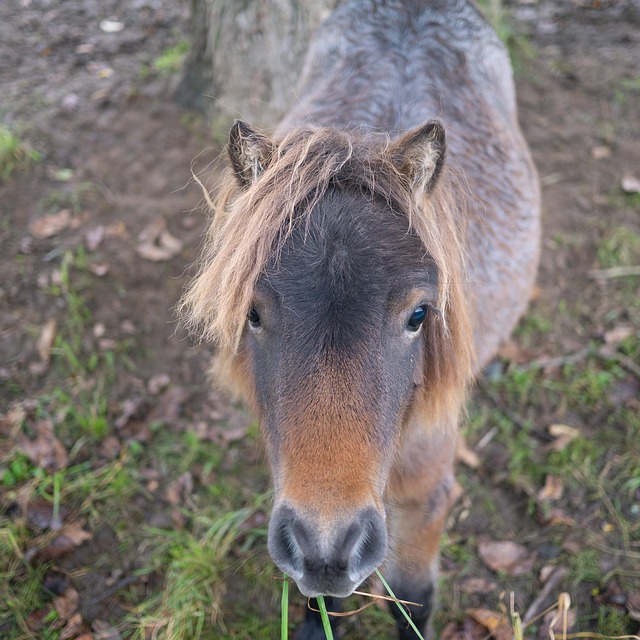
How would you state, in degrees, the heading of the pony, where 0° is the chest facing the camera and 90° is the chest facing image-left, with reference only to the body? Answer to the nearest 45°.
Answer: approximately 0°

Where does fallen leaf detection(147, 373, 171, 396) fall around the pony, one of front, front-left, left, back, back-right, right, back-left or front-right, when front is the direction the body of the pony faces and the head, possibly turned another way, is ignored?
back-right

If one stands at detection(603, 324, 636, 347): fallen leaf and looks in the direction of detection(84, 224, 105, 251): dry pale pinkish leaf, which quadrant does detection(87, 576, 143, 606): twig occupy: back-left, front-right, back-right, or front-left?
front-left

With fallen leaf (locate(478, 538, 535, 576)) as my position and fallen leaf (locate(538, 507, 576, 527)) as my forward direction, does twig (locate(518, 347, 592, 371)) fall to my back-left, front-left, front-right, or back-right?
front-left

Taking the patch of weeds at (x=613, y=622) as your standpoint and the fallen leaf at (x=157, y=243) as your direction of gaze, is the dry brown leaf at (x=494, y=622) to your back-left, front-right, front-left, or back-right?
front-left

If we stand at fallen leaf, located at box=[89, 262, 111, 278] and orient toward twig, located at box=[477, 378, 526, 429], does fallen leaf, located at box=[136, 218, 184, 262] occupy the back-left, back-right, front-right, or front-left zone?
front-left

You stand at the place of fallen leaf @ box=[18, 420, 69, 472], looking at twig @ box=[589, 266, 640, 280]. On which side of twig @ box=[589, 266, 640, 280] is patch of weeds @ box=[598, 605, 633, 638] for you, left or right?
right

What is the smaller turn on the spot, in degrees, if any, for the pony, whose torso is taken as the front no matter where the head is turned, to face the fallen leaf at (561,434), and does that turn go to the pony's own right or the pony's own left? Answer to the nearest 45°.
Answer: approximately 135° to the pony's own left
